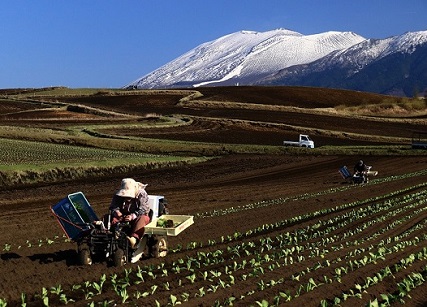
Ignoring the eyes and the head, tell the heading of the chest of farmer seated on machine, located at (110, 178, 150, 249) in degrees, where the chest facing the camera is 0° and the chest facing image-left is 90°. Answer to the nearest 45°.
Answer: approximately 45°

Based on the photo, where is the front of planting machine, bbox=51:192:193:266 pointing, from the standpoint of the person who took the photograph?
facing the viewer and to the left of the viewer
